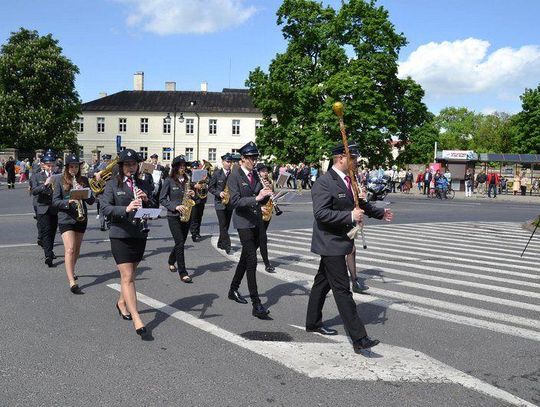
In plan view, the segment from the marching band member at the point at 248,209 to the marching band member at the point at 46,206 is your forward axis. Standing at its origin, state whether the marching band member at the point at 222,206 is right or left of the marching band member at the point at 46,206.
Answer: right

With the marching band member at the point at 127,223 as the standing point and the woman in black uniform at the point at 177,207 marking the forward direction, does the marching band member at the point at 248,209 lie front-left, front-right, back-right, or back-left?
front-right

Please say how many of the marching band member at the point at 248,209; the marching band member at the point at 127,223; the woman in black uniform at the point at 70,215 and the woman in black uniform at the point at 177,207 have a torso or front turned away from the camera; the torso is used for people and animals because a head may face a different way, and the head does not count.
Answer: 0

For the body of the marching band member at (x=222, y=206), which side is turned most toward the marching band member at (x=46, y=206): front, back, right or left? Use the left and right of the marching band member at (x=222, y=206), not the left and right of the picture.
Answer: right

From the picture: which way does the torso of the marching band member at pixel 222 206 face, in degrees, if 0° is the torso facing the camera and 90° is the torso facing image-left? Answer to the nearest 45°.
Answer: approximately 315°

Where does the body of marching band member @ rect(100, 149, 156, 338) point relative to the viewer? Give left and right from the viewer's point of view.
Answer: facing the viewer and to the right of the viewer

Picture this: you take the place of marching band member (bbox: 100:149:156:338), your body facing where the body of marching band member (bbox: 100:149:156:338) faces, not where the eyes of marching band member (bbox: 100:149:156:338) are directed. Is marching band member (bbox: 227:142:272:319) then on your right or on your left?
on your left

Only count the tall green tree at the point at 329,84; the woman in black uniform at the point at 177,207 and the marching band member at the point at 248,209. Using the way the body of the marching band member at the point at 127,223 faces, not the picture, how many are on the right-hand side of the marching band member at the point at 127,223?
0

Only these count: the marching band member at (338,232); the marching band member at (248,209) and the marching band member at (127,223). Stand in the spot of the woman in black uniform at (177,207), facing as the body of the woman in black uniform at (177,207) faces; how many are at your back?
0

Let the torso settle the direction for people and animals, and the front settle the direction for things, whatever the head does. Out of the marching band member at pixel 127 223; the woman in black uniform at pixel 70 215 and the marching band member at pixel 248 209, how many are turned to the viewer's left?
0

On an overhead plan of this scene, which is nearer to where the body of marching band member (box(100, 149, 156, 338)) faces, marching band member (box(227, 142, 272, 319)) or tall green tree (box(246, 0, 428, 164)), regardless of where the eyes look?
the marching band member

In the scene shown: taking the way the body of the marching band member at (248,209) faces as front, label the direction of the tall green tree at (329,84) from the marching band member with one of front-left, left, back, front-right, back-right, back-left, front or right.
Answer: back-left

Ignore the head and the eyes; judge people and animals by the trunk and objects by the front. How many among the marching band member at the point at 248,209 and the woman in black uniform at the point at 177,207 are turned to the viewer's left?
0

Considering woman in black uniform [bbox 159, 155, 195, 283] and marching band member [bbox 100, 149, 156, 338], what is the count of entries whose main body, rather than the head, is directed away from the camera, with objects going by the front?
0

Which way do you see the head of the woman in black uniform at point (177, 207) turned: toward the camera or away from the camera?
toward the camera
